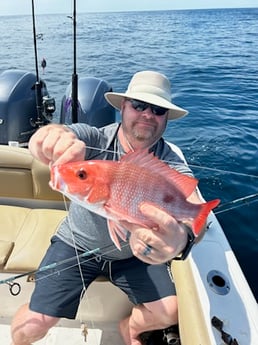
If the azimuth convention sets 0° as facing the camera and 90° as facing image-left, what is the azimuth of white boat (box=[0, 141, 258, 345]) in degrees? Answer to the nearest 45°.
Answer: approximately 0°

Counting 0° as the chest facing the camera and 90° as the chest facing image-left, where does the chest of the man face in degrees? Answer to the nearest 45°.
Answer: approximately 0°

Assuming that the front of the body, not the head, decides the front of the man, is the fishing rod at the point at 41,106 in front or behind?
behind
